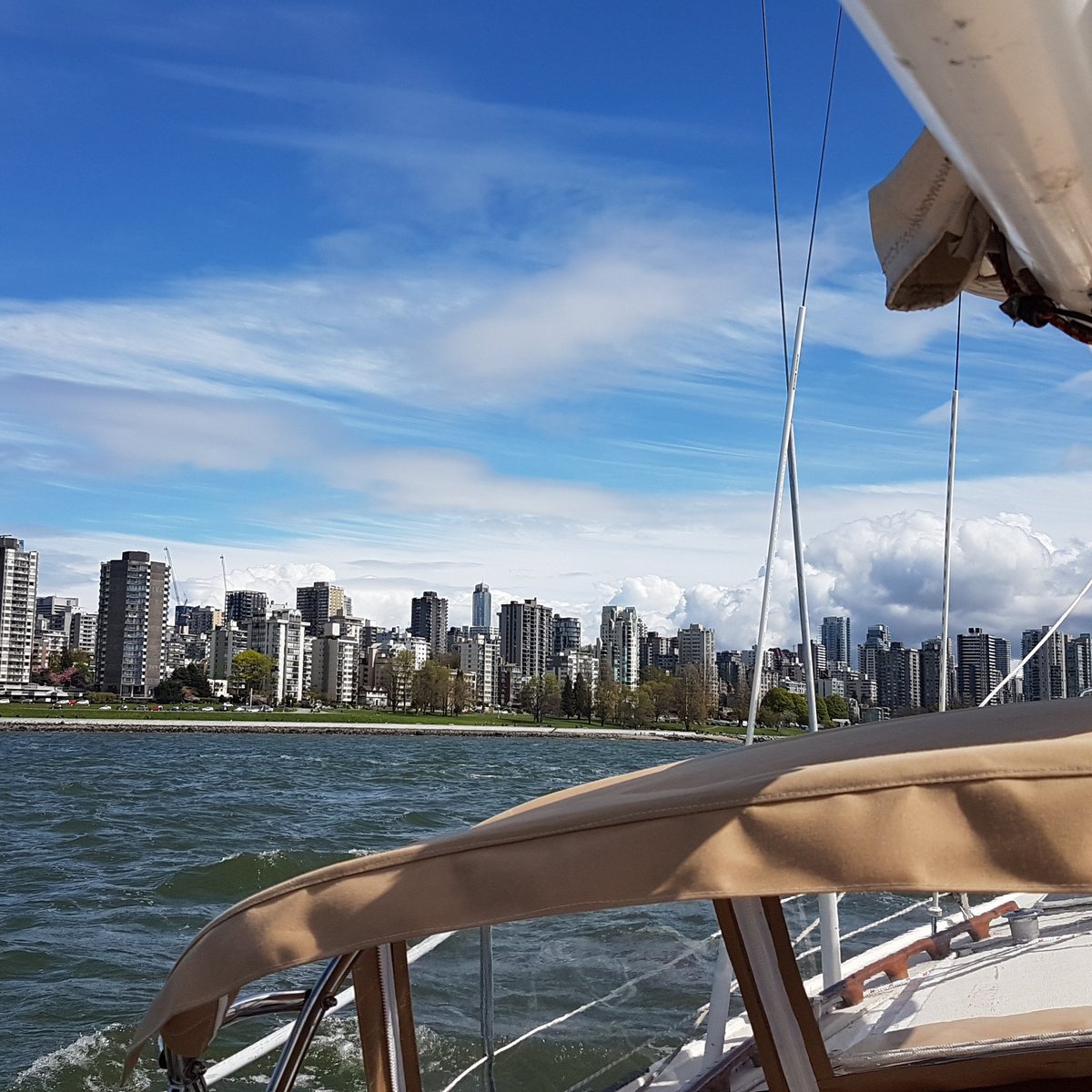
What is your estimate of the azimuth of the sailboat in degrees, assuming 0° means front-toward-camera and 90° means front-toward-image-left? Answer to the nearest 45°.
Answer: approximately 225°

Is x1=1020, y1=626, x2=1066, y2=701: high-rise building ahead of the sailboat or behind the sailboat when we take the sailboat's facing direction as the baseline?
ahead

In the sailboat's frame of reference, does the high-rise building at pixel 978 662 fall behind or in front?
in front
